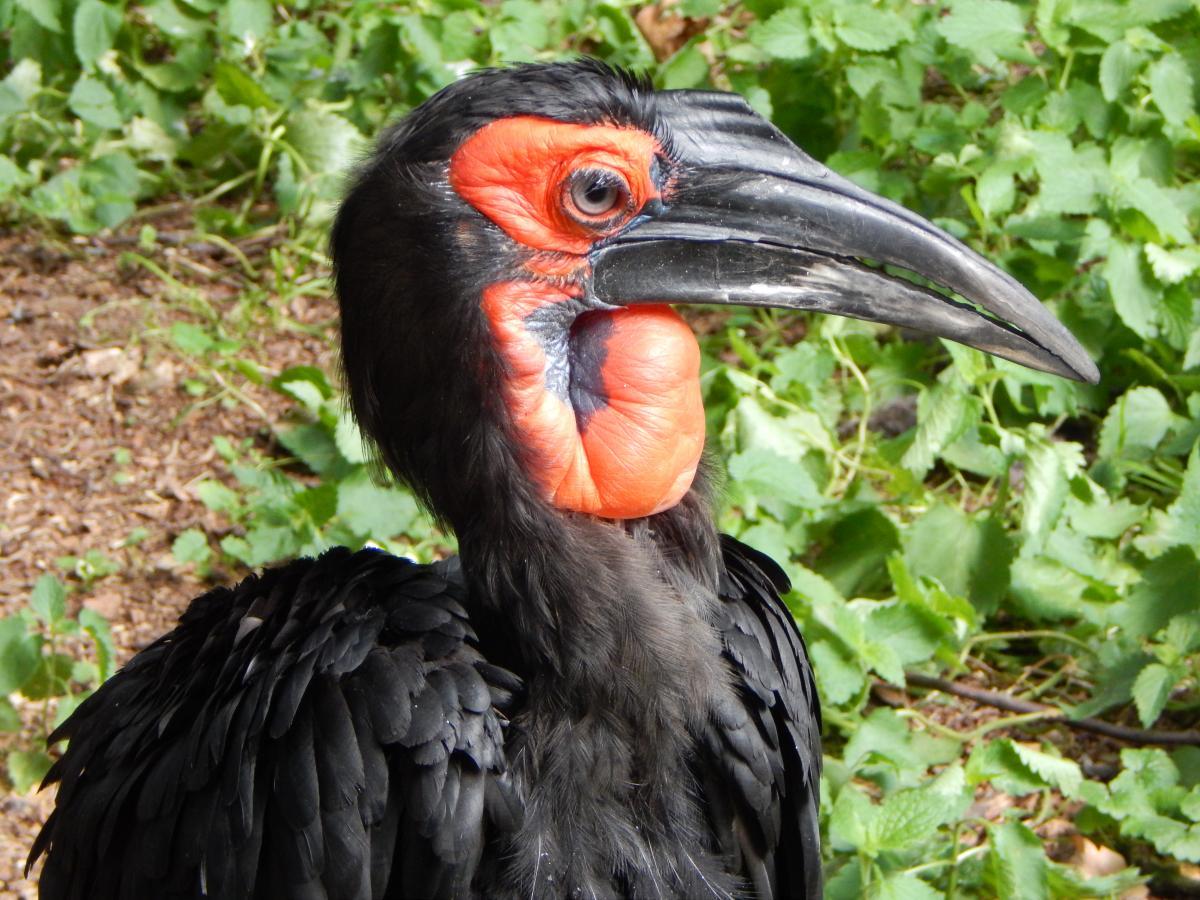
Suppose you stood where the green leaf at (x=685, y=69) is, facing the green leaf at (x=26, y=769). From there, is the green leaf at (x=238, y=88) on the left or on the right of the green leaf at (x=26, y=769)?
right

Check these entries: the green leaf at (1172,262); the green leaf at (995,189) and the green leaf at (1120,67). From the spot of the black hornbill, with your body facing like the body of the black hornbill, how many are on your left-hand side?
3

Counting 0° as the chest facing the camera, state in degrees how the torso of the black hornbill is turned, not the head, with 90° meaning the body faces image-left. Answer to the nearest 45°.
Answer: approximately 315°

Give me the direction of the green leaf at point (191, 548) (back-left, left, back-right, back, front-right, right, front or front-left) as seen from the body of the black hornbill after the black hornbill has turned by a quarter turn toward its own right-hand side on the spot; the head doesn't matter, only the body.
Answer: right

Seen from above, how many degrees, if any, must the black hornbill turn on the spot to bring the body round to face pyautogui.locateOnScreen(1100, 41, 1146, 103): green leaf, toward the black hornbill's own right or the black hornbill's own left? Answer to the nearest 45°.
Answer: approximately 90° to the black hornbill's own left

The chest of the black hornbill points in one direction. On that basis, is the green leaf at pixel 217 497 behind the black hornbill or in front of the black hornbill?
behind

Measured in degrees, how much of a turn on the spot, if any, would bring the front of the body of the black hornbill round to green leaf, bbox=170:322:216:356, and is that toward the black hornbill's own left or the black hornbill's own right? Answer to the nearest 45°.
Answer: approximately 180°

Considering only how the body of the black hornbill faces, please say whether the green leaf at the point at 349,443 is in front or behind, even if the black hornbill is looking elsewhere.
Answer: behind

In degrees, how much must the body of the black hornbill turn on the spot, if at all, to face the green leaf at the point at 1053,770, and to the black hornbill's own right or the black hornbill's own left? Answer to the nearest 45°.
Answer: approximately 45° to the black hornbill's own left

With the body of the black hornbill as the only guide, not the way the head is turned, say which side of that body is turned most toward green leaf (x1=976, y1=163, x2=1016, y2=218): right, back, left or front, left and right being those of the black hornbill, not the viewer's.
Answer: left

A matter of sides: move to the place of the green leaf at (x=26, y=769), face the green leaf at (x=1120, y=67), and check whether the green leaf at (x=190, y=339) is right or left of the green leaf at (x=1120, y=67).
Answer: left
